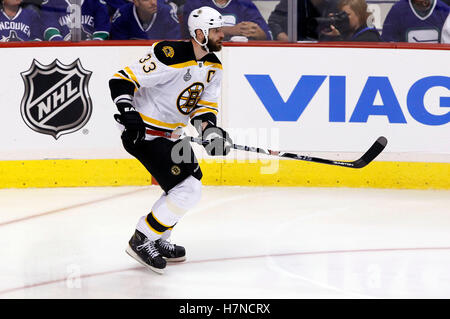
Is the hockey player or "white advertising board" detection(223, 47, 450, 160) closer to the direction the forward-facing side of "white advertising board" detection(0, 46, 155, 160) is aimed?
the hockey player

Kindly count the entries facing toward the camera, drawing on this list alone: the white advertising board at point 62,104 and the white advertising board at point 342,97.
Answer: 2

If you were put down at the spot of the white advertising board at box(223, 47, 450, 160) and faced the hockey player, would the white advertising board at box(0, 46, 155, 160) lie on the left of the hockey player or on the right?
right

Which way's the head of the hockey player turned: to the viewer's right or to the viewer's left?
to the viewer's right

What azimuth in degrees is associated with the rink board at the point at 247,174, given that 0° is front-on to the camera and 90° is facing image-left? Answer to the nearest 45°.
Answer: approximately 0°

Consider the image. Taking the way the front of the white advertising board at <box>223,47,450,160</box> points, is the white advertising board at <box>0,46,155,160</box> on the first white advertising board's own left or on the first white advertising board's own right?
on the first white advertising board's own right
